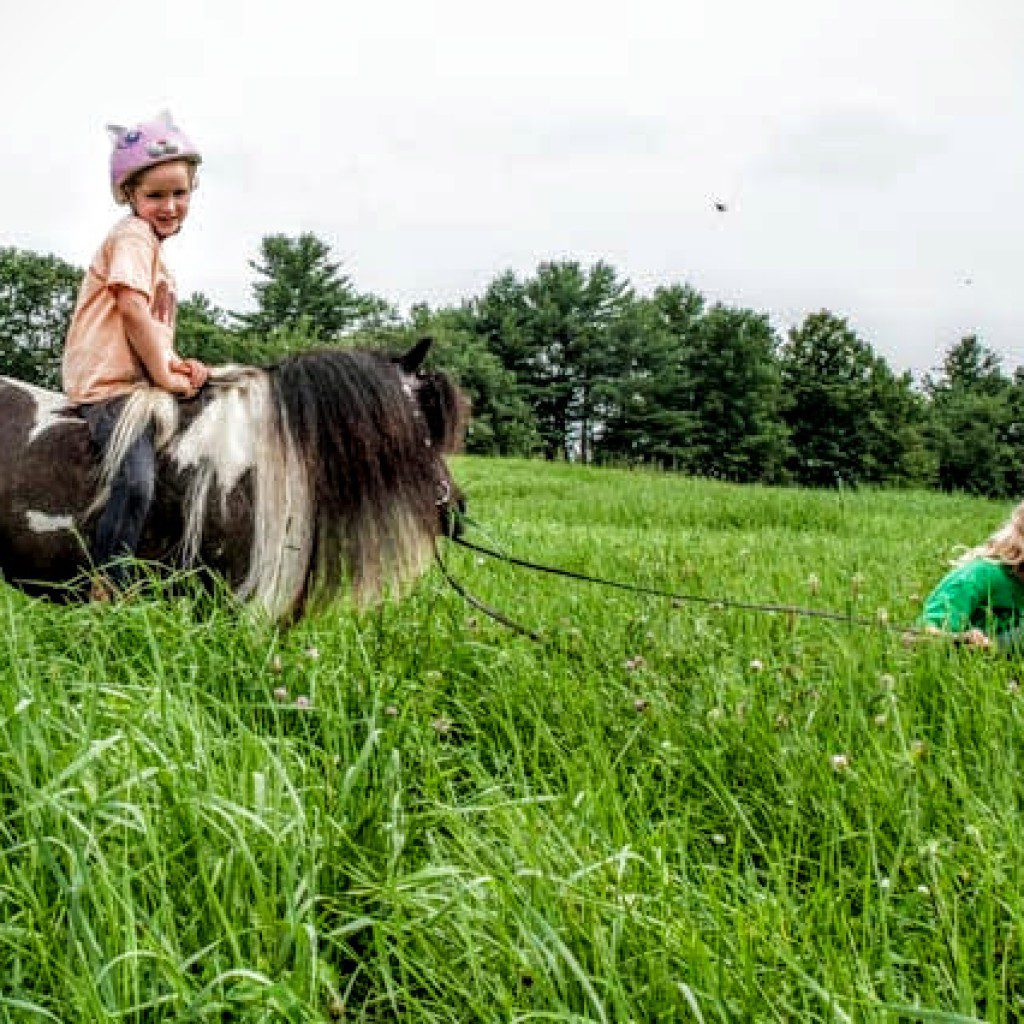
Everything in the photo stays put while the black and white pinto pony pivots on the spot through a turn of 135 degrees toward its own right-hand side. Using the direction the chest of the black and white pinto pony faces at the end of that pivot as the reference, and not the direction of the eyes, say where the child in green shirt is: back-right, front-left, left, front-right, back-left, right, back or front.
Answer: back-left

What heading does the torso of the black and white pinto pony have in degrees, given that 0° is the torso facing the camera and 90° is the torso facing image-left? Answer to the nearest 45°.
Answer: approximately 270°
